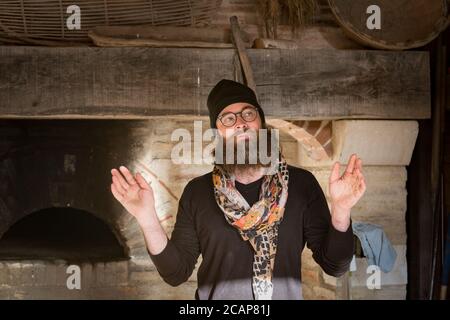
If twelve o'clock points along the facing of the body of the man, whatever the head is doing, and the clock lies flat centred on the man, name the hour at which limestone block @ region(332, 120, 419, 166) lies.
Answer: The limestone block is roughly at 7 o'clock from the man.

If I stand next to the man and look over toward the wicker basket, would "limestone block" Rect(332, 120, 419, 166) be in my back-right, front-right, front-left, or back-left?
front-right

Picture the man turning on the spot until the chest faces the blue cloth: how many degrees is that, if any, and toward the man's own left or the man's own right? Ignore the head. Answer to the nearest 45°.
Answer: approximately 135° to the man's own left

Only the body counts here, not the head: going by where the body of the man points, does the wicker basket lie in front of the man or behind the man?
behind

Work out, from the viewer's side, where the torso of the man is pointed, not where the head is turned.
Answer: toward the camera
